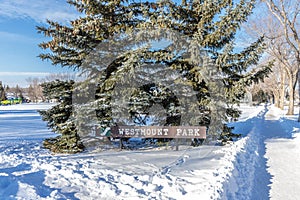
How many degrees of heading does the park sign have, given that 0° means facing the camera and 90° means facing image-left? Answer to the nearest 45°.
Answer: approximately 0°

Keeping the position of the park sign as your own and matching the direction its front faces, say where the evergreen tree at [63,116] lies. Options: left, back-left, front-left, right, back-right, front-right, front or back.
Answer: right
